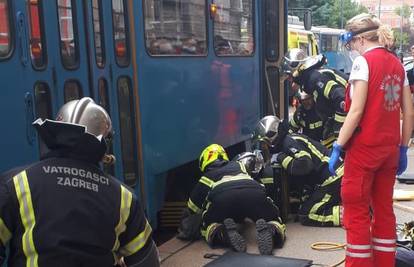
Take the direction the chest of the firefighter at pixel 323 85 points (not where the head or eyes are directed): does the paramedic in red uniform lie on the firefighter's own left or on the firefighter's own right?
on the firefighter's own left

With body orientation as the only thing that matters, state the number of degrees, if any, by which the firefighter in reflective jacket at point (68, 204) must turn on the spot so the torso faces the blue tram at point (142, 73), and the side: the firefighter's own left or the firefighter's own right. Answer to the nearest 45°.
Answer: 0° — they already face it

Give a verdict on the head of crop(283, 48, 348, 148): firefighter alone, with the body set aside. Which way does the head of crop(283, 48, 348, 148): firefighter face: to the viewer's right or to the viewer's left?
to the viewer's left

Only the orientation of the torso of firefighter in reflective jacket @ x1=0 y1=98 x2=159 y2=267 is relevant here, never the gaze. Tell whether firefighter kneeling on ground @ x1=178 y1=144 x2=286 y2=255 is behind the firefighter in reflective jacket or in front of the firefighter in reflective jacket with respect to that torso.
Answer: in front

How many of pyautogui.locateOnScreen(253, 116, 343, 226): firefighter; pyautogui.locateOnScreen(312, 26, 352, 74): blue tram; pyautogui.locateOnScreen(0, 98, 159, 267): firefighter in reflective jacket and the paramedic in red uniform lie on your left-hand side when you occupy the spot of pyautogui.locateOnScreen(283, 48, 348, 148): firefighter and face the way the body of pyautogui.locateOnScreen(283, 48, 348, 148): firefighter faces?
3

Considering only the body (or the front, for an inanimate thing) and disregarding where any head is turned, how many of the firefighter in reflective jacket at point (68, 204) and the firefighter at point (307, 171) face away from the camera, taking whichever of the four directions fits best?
1

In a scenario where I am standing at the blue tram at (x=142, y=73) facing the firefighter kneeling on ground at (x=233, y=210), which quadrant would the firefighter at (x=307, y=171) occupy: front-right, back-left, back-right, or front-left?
front-left

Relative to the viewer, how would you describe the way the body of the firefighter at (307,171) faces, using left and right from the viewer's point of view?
facing to the left of the viewer

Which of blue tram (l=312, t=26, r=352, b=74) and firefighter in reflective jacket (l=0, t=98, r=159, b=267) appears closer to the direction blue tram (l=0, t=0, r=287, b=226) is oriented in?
the blue tram

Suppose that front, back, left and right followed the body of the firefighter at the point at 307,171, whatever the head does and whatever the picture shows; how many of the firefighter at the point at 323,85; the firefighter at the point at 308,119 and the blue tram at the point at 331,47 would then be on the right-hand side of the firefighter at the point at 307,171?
3

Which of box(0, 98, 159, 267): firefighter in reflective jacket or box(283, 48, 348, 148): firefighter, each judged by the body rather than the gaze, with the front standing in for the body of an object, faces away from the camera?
the firefighter in reflective jacket

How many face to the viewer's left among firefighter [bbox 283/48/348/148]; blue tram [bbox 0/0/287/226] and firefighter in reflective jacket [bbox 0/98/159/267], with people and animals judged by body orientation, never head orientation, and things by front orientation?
1

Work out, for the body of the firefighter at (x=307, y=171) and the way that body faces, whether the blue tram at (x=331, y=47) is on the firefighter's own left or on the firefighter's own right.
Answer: on the firefighter's own right
